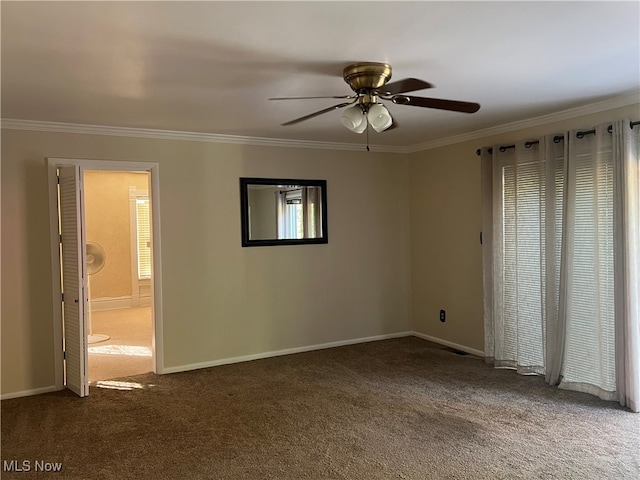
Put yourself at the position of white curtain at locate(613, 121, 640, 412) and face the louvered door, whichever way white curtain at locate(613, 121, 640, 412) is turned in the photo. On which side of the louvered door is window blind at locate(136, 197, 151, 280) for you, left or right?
right

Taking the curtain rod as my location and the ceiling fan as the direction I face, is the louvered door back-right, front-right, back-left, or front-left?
front-right

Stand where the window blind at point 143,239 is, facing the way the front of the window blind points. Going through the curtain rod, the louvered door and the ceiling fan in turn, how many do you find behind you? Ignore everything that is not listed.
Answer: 0

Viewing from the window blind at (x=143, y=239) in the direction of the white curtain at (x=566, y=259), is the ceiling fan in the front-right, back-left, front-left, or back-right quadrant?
front-right

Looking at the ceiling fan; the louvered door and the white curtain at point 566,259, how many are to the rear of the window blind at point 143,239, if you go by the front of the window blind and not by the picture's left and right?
0

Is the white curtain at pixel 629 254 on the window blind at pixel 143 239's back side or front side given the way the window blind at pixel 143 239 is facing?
on the front side

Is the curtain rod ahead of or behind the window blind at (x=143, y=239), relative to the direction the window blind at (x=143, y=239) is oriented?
ahead

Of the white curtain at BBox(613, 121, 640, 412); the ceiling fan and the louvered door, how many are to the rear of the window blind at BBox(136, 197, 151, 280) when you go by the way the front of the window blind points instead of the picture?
0

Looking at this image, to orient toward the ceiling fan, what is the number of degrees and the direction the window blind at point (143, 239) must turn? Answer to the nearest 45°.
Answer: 0° — it already faces it

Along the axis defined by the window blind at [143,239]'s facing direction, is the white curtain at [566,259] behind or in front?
in front

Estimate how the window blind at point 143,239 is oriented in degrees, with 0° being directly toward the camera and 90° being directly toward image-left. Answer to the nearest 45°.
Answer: approximately 0°
